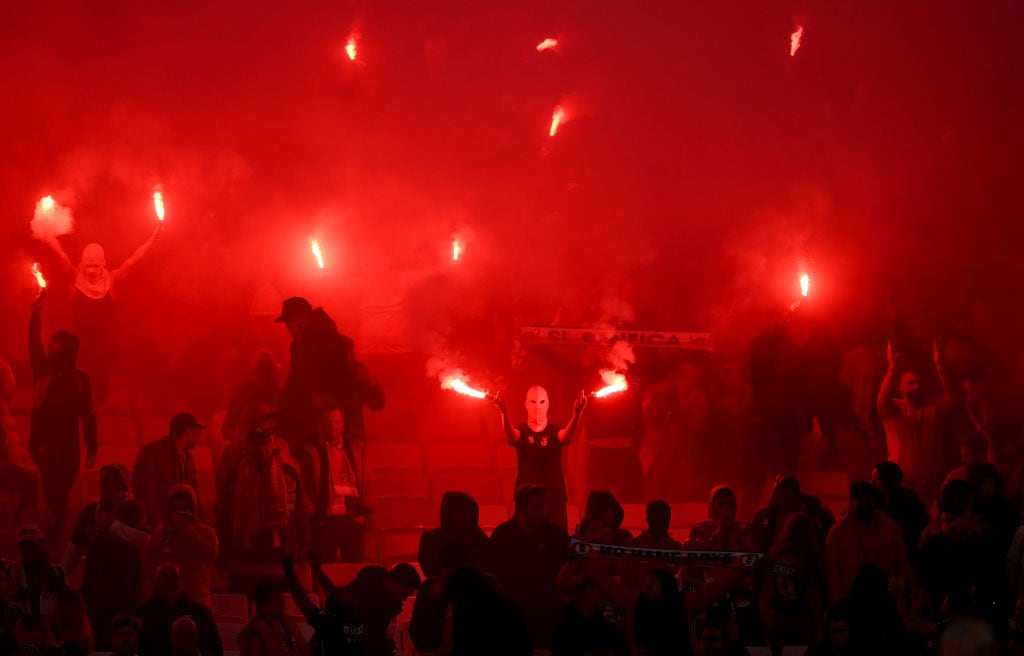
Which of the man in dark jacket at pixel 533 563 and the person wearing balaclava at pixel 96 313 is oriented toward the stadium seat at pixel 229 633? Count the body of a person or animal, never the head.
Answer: the person wearing balaclava

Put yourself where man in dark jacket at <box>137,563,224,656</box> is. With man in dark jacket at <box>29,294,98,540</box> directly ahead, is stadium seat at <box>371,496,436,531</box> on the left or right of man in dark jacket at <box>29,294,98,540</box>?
right

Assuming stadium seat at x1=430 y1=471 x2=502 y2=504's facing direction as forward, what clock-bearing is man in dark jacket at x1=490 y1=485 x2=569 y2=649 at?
The man in dark jacket is roughly at 12 o'clock from the stadium seat.

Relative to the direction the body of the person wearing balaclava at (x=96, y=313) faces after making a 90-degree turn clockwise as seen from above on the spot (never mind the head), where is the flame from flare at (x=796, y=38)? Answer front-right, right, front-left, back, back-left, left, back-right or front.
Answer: back

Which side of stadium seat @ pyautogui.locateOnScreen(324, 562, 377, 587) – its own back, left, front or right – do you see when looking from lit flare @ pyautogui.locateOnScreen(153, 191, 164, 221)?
back

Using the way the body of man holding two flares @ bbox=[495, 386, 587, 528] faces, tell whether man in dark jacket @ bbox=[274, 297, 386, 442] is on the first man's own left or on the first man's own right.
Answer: on the first man's own right

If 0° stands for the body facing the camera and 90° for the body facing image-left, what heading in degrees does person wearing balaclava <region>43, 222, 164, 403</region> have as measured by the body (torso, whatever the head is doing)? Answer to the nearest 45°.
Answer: approximately 0°

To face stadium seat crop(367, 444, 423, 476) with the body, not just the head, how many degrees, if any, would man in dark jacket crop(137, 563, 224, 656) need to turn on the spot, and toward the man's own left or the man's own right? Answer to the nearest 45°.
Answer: approximately 180°
